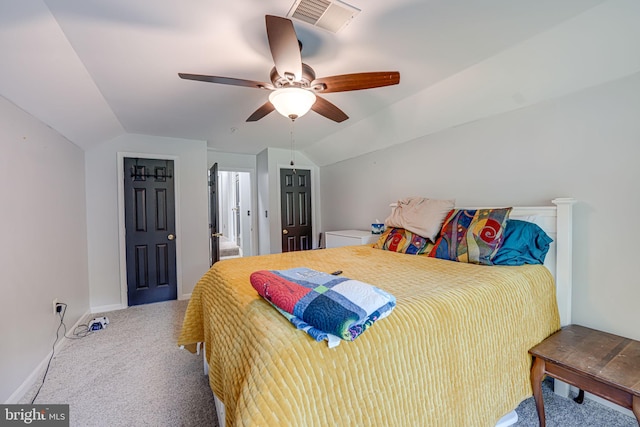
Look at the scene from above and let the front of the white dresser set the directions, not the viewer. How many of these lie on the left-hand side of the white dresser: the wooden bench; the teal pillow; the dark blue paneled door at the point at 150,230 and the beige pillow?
3

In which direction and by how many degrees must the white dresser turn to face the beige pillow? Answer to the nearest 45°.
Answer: approximately 90° to its left

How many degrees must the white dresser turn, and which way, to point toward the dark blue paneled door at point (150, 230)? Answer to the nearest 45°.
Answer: approximately 45° to its right

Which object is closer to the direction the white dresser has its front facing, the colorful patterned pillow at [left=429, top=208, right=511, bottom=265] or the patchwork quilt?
the patchwork quilt

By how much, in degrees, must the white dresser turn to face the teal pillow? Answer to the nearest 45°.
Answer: approximately 90° to its left

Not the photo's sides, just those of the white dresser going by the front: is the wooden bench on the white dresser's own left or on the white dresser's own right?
on the white dresser's own left

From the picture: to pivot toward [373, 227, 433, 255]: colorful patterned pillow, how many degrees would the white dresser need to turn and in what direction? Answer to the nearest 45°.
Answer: approximately 90° to its left

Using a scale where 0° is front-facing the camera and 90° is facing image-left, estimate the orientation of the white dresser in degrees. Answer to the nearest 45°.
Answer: approximately 45°

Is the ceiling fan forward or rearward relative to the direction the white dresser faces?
forward

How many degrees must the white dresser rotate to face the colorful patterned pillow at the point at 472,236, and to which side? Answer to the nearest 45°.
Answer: approximately 90° to its left
